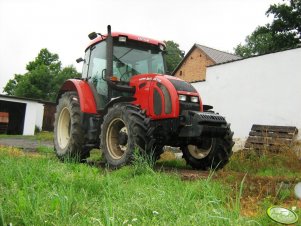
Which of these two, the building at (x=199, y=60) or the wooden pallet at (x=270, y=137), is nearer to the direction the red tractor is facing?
the wooden pallet

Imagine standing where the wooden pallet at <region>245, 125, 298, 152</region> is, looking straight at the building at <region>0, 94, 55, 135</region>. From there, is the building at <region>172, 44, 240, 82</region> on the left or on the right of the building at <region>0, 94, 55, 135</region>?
right

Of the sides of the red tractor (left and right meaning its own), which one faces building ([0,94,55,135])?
back

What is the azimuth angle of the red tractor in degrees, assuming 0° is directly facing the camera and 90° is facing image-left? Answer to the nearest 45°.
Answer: approximately 315°

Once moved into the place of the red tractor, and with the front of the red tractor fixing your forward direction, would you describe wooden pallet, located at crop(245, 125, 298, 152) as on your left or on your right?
on your left

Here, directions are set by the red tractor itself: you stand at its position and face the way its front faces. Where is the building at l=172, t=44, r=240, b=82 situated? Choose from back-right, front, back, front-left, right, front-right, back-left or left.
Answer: back-left

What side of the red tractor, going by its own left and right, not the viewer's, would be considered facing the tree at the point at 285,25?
left

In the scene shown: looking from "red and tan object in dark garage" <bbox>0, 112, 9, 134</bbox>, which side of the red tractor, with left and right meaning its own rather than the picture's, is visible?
back
